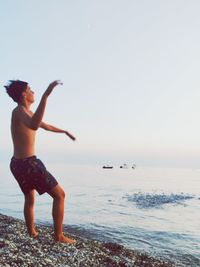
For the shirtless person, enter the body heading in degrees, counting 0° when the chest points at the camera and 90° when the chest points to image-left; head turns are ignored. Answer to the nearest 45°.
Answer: approximately 270°

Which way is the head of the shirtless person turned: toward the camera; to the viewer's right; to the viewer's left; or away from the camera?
to the viewer's right
